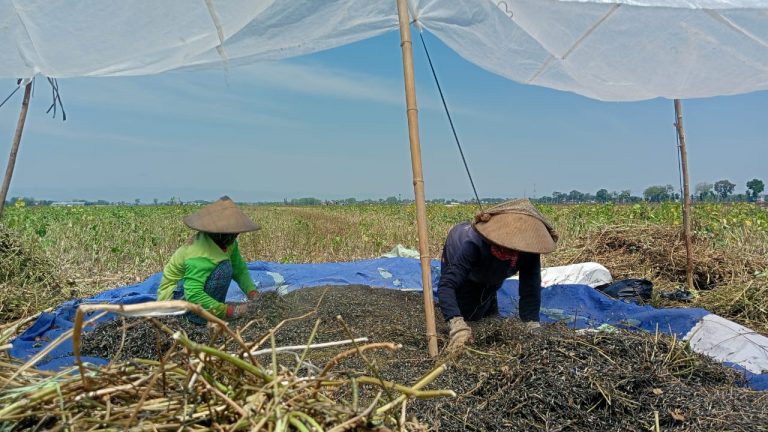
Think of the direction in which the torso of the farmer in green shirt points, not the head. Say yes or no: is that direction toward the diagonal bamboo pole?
no

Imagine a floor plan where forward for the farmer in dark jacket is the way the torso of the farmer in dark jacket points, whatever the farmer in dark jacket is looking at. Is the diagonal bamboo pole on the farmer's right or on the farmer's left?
on the farmer's right

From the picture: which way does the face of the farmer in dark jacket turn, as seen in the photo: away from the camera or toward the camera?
toward the camera

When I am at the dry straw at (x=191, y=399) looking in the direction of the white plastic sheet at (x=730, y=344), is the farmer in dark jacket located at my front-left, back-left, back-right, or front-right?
front-left

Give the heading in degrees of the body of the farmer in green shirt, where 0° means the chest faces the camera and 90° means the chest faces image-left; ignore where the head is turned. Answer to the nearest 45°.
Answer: approximately 315°

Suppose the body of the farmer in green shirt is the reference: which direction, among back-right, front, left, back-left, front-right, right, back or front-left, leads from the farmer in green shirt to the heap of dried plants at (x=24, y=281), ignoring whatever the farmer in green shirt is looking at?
back

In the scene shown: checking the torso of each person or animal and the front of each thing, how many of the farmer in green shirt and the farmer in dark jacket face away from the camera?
0
